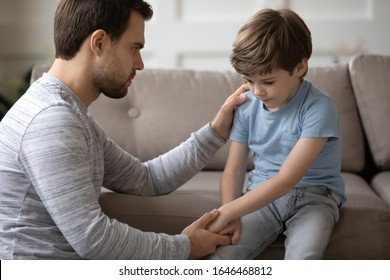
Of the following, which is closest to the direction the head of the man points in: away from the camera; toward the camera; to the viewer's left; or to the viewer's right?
to the viewer's right

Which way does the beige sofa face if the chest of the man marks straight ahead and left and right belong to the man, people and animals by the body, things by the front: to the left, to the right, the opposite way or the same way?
to the right

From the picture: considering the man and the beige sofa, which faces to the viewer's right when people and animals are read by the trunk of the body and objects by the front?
the man

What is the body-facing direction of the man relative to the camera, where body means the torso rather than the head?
to the viewer's right

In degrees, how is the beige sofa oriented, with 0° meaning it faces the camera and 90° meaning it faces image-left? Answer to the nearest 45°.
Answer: approximately 0°

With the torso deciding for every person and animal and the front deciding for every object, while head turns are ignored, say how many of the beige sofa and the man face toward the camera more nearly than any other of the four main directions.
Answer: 1

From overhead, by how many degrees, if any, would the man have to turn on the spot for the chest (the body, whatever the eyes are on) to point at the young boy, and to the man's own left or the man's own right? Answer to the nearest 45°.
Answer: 0° — they already face them
